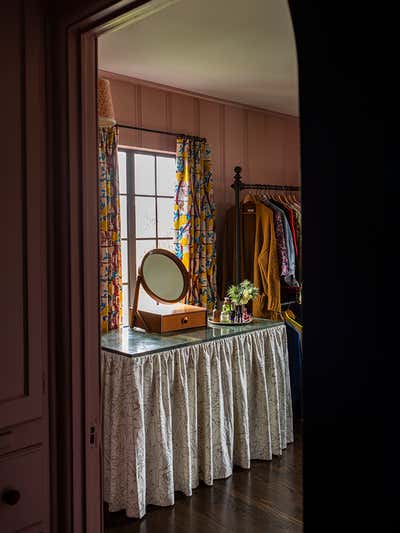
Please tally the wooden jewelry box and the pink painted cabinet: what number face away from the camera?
0

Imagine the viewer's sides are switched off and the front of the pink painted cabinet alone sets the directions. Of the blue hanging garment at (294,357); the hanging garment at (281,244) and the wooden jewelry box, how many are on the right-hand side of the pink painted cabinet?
0

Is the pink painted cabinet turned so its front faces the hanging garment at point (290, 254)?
no

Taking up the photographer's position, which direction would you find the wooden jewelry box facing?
facing the viewer and to the right of the viewer

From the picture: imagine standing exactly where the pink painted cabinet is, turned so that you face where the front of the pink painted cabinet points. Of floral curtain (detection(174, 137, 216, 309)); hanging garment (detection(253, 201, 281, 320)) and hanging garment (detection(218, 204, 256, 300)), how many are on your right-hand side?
0

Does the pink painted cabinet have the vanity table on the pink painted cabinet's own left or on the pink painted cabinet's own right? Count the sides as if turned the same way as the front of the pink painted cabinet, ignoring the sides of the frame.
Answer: on the pink painted cabinet's own left

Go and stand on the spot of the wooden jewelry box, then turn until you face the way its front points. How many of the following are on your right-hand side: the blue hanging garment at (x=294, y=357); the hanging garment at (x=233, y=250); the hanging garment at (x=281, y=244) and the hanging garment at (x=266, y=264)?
0

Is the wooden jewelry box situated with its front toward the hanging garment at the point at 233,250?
no

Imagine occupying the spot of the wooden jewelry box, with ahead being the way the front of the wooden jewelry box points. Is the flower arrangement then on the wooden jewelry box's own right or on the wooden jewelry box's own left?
on the wooden jewelry box's own left

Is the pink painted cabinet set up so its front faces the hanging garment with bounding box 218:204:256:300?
no

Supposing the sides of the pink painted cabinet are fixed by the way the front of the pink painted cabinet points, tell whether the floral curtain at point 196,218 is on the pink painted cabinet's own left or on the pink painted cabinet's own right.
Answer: on the pink painted cabinet's own left

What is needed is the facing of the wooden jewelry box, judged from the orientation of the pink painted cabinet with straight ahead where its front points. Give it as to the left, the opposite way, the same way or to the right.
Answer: the same way
